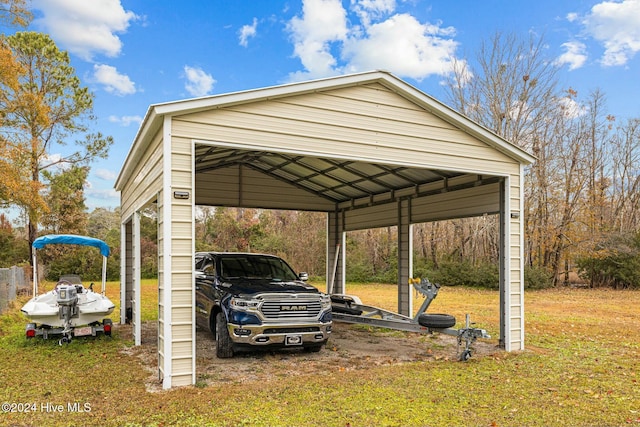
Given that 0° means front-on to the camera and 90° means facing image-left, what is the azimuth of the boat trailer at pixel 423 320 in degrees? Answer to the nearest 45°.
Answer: approximately 315°

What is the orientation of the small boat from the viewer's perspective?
away from the camera

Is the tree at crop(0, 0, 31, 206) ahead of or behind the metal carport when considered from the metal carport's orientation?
behind

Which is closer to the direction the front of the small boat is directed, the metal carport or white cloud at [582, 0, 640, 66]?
the white cloud

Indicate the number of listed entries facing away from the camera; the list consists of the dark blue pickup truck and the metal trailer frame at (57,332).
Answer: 1

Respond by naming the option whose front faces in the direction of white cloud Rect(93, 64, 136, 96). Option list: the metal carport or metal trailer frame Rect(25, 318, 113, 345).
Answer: the metal trailer frame

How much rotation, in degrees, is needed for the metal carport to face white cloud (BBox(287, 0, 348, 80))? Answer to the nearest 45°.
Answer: approximately 135° to its left

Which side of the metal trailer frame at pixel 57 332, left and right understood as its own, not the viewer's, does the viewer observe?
back

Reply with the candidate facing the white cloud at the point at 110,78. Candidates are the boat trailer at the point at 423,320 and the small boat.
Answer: the small boat

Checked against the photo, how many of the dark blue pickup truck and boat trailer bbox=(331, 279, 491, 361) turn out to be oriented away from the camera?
0

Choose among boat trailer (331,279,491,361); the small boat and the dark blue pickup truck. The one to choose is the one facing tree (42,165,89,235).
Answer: the small boat

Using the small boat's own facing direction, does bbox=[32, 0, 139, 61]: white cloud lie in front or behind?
in front

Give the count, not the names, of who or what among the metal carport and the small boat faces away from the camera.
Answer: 1

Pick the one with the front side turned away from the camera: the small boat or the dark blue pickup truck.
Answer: the small boat
